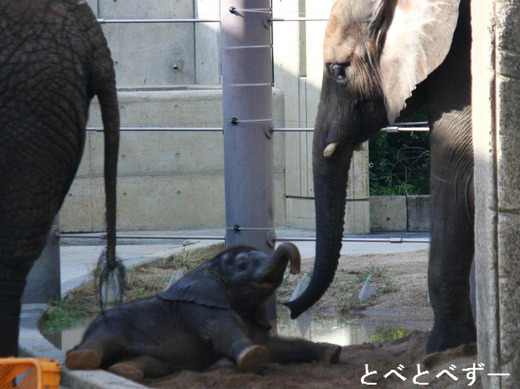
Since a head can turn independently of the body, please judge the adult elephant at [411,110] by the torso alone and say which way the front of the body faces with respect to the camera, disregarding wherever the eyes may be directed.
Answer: to the viewer's left

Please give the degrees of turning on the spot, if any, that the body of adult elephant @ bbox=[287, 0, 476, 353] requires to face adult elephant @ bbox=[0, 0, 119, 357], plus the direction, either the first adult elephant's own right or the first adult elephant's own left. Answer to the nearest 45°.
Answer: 0° — it already faces it
